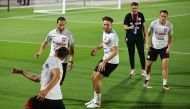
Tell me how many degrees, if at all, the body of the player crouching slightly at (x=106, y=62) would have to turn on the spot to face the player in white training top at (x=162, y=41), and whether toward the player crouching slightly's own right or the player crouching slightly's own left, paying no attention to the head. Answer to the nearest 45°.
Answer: approximately 180°

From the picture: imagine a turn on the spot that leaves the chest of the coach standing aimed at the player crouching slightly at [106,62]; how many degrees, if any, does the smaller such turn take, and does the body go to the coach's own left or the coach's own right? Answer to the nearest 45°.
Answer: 0° — they already face them

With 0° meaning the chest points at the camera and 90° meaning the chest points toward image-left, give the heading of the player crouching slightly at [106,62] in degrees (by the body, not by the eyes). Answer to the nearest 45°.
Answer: approximately 45°

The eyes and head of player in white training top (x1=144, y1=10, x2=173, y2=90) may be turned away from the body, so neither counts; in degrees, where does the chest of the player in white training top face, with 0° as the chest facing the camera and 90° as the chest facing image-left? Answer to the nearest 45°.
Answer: approximately 0°
